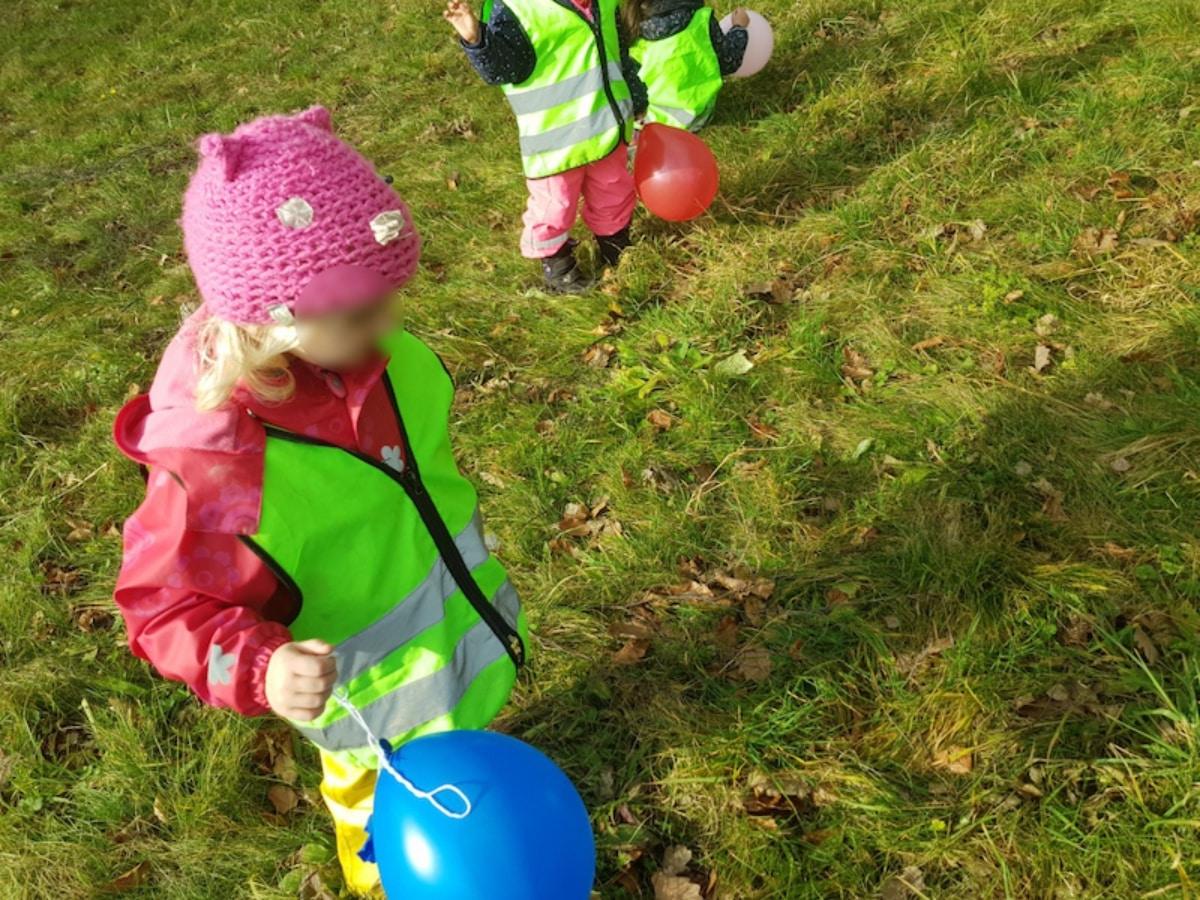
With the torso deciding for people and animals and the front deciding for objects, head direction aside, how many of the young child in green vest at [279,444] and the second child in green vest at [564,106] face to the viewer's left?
0

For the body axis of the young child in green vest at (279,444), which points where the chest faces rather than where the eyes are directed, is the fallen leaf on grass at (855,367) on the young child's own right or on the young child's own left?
on the young child's own left

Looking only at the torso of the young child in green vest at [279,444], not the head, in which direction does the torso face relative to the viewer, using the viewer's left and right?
facing the viewer and to the right of the viewer
